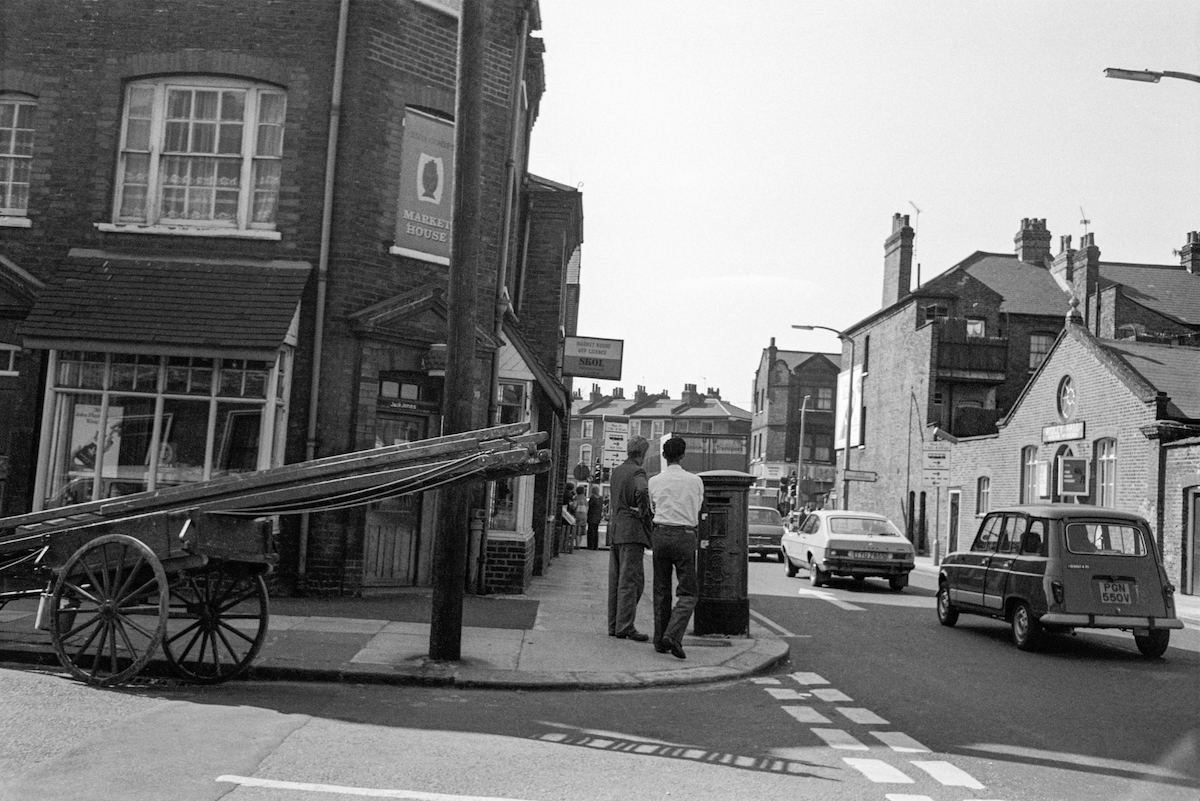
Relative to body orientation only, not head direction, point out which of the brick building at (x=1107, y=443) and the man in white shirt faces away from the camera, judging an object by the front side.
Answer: the man in white shirt

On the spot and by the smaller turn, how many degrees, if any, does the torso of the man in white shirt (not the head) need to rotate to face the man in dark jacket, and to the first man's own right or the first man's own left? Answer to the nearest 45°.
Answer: approximately 45° to the first man's own left

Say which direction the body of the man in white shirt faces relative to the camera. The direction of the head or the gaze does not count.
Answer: away from the camera

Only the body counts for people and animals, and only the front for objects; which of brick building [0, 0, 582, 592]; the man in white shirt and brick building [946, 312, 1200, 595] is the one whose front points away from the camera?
the man in white shirt

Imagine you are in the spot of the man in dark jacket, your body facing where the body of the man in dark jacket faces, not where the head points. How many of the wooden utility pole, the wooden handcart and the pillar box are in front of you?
1

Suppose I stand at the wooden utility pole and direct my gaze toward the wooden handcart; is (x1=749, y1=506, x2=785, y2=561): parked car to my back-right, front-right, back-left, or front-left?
back-right

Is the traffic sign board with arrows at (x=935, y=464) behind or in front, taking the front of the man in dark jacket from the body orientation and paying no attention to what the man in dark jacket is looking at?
in front

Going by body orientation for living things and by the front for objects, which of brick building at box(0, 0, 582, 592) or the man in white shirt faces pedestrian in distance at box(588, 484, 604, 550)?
the man in white shirt

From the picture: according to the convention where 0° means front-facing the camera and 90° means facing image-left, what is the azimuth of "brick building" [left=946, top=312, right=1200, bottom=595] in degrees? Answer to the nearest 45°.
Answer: approximately 45°

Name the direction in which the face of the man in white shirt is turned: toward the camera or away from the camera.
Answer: away from the camera

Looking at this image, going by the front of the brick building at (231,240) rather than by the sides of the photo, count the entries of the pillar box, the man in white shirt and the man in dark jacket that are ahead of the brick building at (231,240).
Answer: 3

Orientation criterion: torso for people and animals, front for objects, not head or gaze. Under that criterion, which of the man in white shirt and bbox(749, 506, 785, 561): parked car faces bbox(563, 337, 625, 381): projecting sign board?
the man in white shirt
